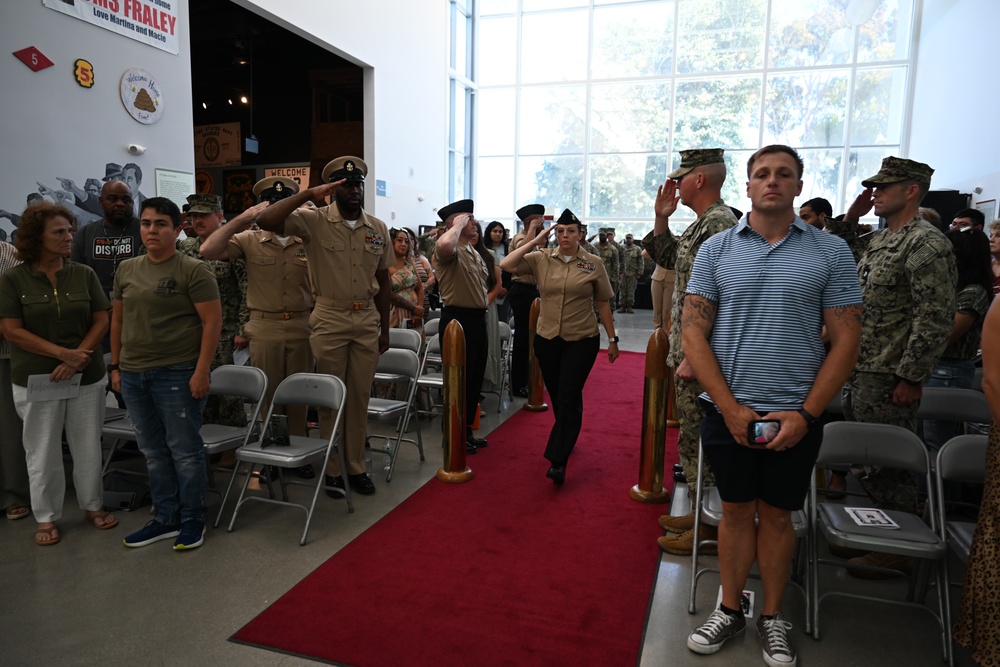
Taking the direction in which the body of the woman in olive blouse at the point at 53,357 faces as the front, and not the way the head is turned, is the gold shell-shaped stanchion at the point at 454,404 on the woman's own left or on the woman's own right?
on the woman's own left

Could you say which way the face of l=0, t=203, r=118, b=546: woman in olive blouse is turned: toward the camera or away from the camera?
toward the camera

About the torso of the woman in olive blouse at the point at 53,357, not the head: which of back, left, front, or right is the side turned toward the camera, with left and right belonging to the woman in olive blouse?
front

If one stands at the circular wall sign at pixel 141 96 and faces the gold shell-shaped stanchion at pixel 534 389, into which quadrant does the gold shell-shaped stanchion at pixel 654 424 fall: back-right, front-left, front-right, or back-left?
front-right

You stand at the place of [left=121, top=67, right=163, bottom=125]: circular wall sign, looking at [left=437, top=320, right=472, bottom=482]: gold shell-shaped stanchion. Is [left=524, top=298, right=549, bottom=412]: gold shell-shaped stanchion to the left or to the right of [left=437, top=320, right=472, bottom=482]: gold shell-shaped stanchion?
left

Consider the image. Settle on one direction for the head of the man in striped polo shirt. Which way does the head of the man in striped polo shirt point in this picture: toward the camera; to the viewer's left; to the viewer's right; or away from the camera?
toward the camera

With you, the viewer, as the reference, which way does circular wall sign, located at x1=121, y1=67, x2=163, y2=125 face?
facing the viewer and to the right of the viewer

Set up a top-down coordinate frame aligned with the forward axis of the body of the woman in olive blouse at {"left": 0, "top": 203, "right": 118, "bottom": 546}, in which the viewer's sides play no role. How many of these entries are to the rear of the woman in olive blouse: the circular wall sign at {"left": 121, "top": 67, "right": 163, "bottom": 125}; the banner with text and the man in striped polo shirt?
2

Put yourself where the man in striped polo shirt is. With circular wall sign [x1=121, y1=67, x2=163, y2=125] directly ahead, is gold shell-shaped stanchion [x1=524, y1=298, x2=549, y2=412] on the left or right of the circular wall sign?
right

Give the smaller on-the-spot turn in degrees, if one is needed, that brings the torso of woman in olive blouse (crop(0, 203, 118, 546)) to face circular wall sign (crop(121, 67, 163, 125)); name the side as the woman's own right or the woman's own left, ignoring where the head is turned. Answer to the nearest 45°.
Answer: approximately 180°

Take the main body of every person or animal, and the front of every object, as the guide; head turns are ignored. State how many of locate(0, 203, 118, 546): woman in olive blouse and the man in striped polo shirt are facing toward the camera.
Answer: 2

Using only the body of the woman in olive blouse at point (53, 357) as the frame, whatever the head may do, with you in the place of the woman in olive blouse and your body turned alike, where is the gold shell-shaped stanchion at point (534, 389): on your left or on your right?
on your left

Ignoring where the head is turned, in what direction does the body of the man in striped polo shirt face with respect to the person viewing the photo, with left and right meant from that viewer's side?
facing the viewer
